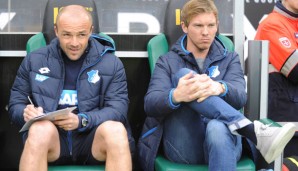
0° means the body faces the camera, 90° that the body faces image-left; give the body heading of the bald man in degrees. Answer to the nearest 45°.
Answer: approximately 0°
